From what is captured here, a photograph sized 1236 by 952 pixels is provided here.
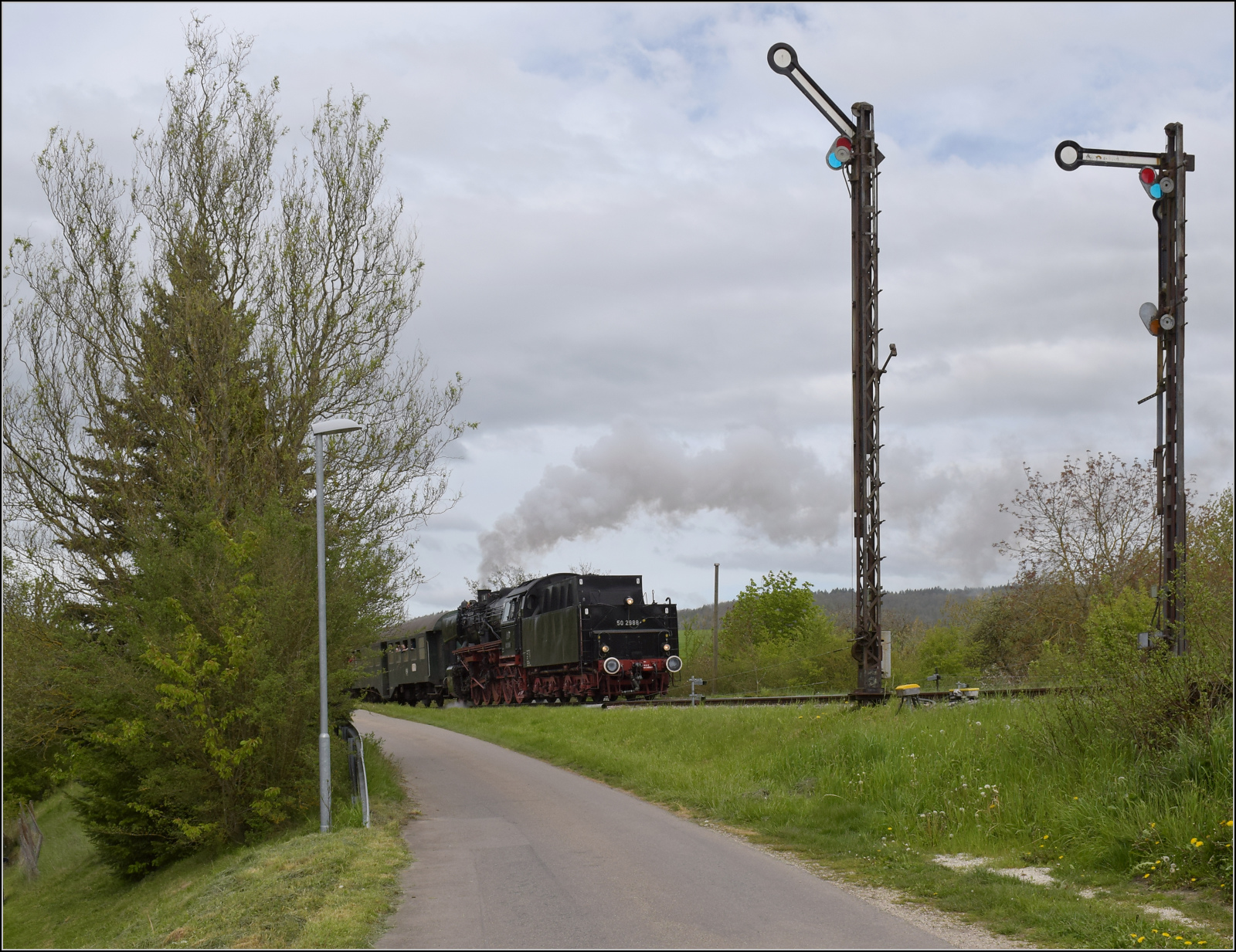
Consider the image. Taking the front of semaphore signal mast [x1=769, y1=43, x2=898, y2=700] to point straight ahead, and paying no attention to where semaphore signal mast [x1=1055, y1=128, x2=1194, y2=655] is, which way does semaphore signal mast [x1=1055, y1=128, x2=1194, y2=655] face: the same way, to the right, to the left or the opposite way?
the same way

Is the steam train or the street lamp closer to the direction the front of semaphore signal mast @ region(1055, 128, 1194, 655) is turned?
the steam train

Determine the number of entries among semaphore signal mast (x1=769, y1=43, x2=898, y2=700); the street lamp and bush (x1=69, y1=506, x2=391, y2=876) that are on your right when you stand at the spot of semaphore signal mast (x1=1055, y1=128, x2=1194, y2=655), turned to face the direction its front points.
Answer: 0

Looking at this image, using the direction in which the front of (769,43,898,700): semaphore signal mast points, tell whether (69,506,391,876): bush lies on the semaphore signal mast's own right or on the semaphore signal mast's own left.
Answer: on the semaphore signal mast's own left

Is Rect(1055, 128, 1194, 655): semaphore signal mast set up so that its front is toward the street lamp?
no
